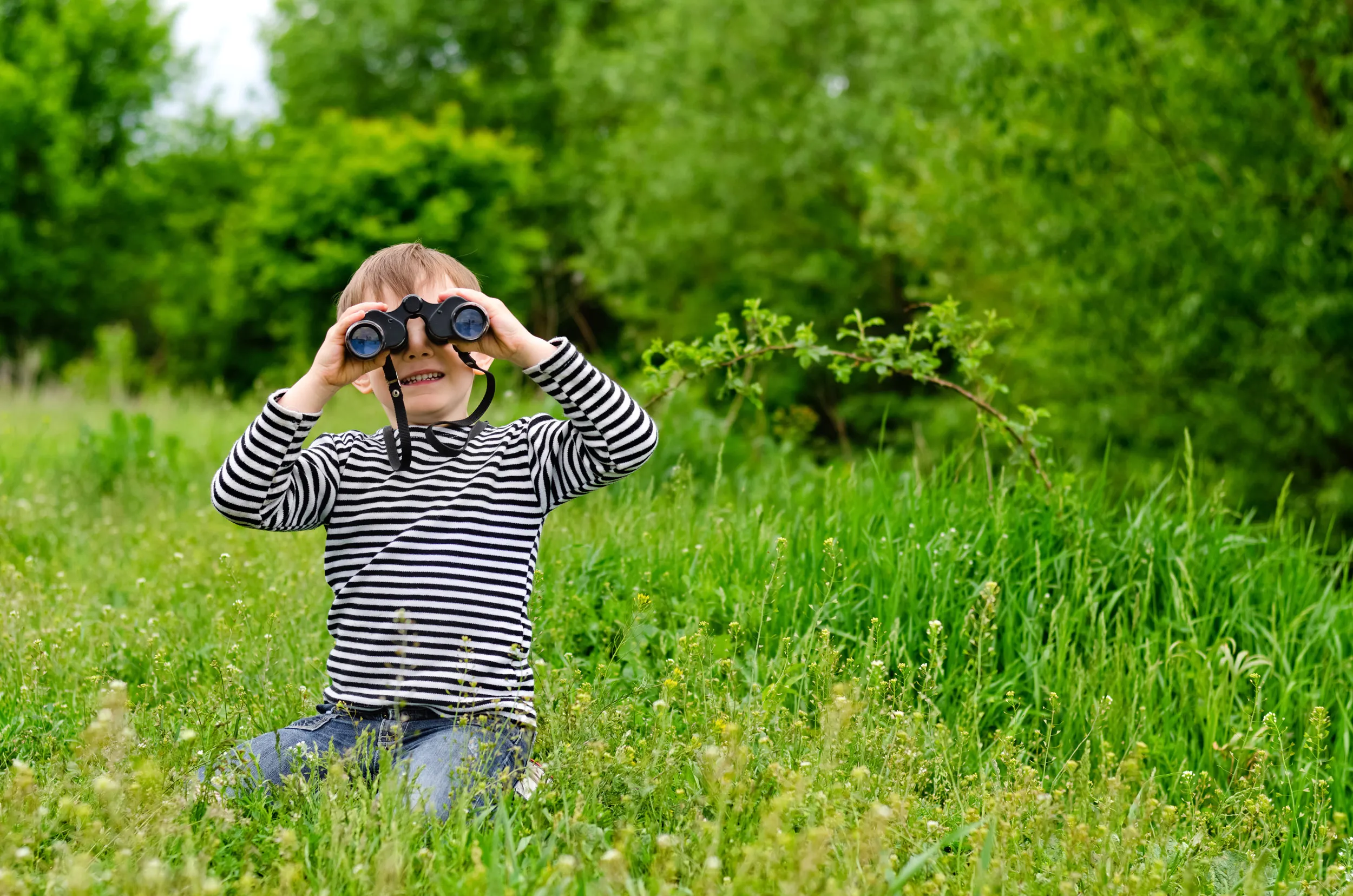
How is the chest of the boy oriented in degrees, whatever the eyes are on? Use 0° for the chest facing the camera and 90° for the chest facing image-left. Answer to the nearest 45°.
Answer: approximately 0°

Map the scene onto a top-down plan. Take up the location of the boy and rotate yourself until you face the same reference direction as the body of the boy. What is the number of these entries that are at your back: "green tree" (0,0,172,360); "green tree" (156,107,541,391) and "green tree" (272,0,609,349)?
3

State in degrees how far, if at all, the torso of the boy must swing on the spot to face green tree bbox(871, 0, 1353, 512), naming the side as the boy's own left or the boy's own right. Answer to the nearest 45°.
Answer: approximately 135° to the boy's own left

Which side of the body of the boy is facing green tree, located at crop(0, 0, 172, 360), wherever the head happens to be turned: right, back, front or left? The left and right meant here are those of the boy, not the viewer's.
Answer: back

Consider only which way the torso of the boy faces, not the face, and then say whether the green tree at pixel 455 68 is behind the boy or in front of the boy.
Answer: behind

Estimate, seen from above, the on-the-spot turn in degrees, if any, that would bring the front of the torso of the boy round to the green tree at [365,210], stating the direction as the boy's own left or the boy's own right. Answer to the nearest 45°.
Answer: approximately 180°
